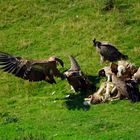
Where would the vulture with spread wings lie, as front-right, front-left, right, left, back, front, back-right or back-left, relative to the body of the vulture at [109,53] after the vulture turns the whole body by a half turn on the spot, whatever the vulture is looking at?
back-right

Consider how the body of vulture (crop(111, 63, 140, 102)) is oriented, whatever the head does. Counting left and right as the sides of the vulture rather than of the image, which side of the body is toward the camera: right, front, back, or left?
left

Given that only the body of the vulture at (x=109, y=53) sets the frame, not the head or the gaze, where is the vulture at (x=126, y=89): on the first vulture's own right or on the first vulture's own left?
on the first vulture's own left

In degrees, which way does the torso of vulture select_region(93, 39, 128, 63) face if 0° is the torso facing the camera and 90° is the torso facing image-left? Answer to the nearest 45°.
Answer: approximately 90°

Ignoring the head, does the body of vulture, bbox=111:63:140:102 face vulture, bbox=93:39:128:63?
no

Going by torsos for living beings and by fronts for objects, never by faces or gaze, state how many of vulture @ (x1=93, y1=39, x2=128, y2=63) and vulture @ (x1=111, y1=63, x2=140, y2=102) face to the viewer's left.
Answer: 2

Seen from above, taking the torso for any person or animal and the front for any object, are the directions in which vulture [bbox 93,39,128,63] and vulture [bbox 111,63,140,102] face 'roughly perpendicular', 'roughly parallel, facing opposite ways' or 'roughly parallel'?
roughly parallel
